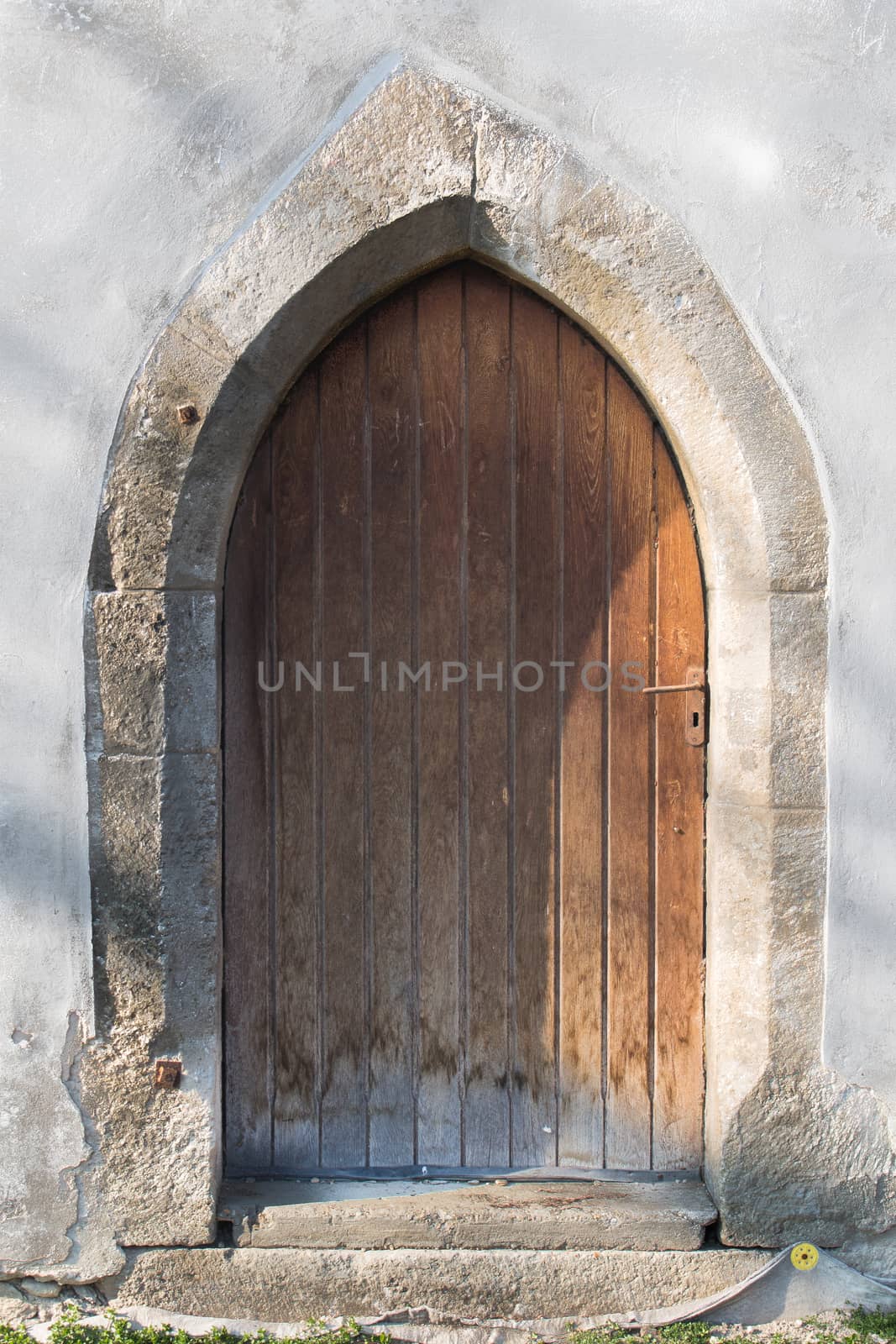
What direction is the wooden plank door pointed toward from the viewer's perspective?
toward the camera

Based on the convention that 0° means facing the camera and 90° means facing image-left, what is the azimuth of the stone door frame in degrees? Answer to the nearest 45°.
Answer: approximately 0°
